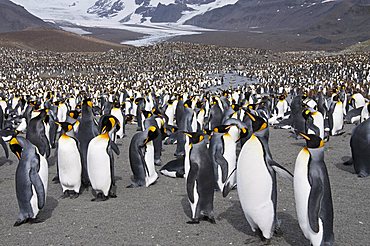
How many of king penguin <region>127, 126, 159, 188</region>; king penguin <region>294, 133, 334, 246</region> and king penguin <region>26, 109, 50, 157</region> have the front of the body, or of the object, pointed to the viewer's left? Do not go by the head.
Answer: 1

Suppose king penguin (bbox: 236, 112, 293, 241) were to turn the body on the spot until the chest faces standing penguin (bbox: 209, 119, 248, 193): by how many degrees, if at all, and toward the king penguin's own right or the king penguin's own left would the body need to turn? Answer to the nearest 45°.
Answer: approximately 135° to the king penguin's own right

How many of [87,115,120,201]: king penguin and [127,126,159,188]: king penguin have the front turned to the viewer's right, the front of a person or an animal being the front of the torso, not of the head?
1

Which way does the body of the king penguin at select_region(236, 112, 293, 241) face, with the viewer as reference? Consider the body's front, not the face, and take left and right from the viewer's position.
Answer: facing the viewer and to the left of the viewer

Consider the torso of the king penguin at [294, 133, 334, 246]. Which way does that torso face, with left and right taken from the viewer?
facing to the left of the viewer

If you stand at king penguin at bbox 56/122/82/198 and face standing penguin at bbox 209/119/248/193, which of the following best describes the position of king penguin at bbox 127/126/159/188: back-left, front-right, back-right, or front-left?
front-left

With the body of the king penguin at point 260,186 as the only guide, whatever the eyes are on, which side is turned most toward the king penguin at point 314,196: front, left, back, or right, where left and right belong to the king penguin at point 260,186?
left

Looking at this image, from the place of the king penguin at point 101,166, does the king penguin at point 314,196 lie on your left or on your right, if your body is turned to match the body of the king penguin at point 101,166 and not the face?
on your left
